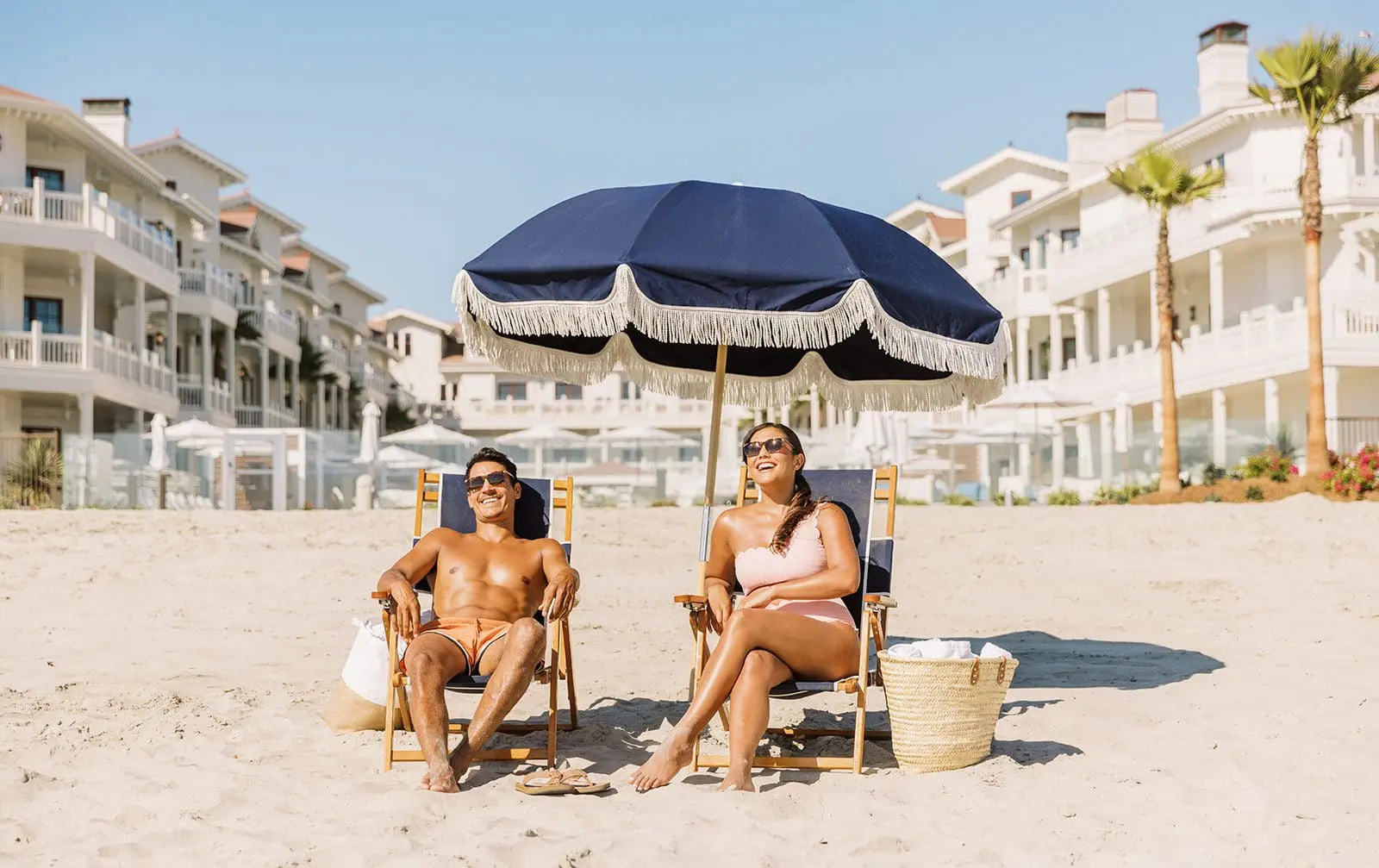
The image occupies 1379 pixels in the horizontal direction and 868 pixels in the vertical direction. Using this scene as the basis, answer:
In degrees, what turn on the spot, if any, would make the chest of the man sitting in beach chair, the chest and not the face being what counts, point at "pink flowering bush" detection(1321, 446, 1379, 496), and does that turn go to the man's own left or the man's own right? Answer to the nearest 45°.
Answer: approximately 135° to the man's own left

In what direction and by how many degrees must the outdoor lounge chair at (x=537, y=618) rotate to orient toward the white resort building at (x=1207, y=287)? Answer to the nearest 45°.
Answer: approximately 135° to its left

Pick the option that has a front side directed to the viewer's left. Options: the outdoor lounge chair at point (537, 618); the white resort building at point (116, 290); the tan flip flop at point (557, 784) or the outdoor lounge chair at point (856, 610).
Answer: the tan flip flop

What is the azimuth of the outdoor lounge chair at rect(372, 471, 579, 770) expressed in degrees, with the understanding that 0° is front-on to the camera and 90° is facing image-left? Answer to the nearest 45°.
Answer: approximately 0°

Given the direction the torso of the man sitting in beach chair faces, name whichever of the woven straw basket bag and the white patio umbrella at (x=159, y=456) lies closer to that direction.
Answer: the woven straw basket bag

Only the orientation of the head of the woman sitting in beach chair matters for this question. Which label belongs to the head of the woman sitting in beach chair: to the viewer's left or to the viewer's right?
to the viewer's left

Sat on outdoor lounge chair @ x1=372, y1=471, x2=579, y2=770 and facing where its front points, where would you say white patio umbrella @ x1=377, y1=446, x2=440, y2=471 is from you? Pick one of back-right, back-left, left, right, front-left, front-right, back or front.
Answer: back

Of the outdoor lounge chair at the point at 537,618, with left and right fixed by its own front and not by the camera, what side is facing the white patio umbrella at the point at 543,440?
back
